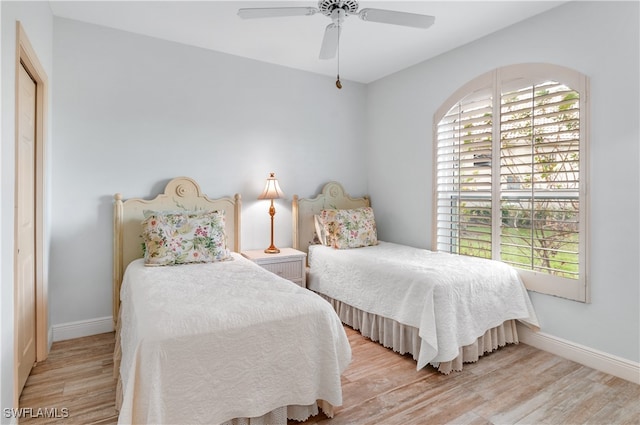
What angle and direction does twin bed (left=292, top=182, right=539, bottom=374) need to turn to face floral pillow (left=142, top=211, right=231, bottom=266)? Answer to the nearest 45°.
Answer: approximately 135° to its right

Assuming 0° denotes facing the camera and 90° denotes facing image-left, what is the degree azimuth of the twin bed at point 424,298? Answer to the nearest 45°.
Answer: approximately 315°

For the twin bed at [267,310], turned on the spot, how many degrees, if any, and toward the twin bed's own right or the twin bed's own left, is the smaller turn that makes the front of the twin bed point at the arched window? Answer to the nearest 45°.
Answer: approximately 45° to the twin bed's own left

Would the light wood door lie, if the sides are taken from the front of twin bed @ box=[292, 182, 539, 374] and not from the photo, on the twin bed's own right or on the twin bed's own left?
on the twin bed's own right

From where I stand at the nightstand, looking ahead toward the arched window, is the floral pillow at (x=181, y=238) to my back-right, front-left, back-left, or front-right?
back-right
